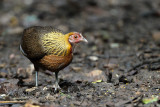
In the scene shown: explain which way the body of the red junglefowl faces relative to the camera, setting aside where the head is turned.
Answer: to the viewer's right
